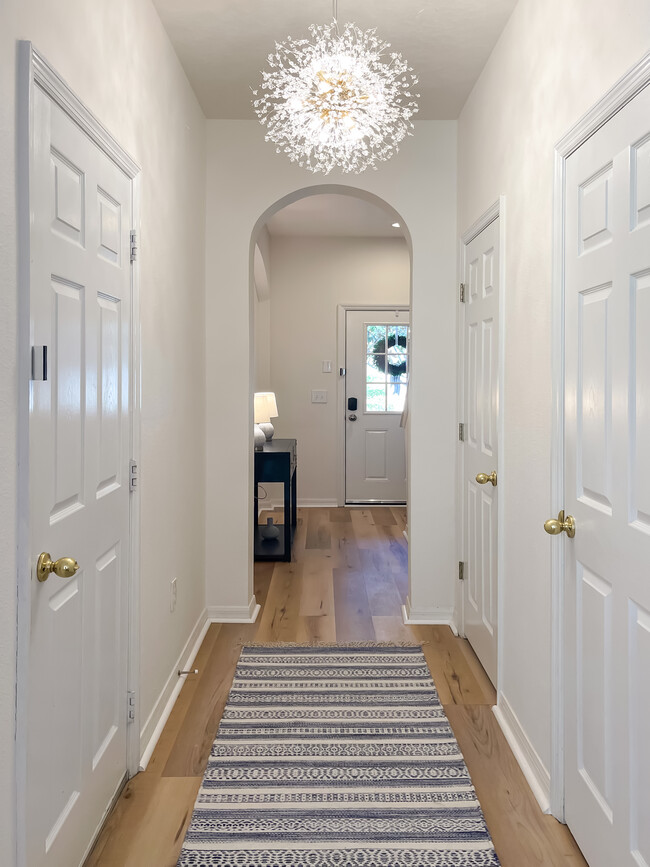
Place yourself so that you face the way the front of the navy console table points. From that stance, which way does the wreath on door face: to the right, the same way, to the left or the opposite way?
to the left

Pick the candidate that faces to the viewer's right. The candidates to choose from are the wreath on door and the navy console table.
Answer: the navy console table

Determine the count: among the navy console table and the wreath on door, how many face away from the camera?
1

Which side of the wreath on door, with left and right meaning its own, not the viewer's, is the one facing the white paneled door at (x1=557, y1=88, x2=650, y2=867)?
back

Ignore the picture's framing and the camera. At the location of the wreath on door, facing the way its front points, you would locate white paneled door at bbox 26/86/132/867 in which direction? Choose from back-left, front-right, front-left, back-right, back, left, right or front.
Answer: back

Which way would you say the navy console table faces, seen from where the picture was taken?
facing to the right of the viewer

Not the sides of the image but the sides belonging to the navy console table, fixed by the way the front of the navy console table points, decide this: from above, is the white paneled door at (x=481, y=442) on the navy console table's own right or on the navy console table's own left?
on the navy console table's own right

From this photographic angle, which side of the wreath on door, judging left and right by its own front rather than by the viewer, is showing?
back

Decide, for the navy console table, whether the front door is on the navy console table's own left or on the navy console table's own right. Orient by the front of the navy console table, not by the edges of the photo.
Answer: on the navy console table's own left

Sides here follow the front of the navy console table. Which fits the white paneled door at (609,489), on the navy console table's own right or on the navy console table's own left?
on the navy console table's own right

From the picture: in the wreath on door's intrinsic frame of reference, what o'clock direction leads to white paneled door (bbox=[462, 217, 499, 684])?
The white paneled door is roughly at 6 o'clock from the wreath on door.

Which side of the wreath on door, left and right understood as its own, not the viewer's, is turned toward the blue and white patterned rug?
back
